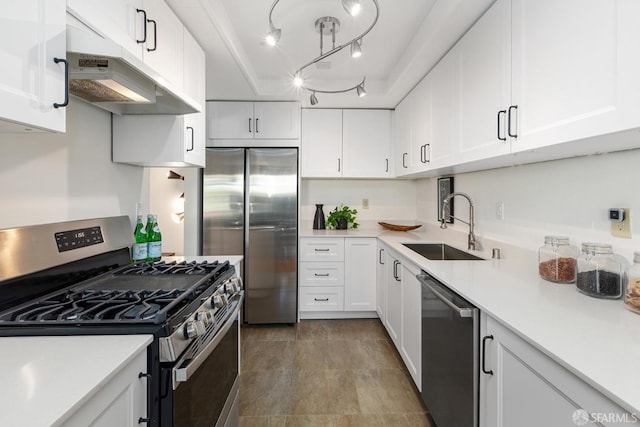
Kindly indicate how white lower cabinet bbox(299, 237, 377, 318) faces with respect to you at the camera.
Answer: facing the viewer

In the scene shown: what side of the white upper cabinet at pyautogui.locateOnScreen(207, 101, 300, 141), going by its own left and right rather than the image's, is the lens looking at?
front

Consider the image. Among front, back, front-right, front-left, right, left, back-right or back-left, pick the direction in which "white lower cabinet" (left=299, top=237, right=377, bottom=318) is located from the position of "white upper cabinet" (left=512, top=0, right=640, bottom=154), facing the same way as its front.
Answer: right

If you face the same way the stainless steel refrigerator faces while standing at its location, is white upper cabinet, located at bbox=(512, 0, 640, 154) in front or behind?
in front

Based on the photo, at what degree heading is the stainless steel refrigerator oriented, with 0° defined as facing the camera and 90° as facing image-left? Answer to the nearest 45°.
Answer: approximately 0°

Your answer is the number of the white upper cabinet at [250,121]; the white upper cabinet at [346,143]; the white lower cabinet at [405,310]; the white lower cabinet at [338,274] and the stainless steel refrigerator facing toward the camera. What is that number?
4

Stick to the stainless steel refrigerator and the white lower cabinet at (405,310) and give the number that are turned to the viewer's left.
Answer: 1

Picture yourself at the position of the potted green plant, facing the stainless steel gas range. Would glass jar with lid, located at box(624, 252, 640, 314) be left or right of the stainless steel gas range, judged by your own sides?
left

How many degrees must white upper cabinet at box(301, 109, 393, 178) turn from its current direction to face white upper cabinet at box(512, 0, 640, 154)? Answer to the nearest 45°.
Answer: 0° — it already faces it

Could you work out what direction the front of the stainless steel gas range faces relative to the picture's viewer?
facing the viewer and to the right of the viewer

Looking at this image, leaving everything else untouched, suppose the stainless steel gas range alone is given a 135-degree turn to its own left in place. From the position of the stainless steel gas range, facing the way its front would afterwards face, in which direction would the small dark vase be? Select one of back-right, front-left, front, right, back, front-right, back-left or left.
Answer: front-right

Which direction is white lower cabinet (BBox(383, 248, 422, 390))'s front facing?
to the viewer's left

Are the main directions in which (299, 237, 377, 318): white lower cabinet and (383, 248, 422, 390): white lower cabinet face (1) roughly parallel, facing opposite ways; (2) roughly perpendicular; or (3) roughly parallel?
roughly perpendicular
